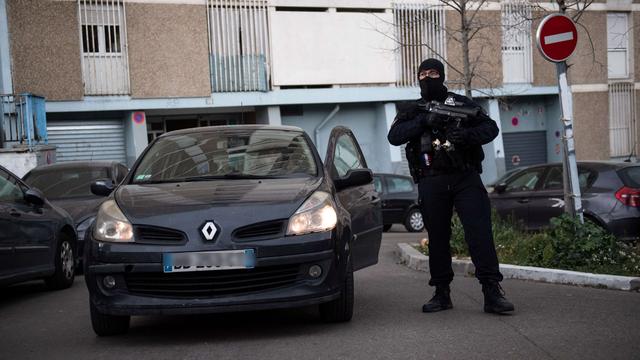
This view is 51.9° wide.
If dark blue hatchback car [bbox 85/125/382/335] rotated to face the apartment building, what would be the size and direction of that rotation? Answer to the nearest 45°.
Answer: approximately 180°

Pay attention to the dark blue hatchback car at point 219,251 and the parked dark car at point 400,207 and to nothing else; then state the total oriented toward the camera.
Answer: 1

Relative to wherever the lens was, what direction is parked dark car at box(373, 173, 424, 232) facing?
facing to the left of the viewer

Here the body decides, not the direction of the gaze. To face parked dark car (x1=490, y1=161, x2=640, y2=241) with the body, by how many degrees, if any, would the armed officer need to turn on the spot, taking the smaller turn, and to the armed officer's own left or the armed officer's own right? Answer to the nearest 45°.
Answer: approximately 180°

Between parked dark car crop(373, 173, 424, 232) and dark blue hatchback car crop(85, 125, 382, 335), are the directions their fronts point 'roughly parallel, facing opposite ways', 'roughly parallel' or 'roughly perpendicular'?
roughly perpendicular

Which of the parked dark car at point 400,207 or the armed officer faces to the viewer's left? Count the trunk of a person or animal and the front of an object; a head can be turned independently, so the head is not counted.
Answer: the parked dark car

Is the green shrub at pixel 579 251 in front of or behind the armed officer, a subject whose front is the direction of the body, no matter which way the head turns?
behind

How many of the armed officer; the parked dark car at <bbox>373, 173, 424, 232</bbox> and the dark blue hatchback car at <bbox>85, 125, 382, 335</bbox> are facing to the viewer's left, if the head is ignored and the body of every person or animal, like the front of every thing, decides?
1
